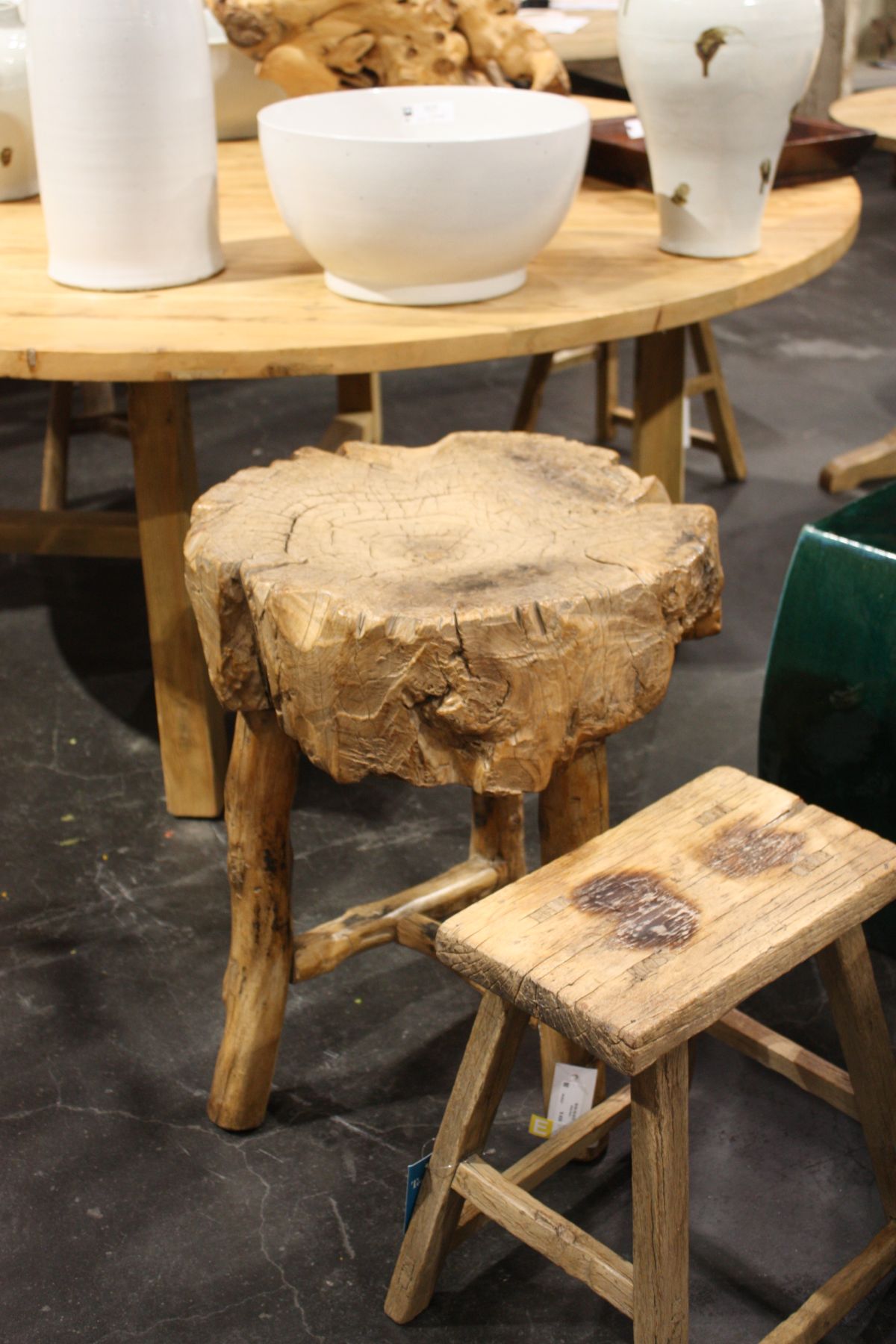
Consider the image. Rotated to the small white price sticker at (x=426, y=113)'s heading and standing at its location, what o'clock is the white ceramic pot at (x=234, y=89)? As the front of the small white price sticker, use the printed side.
The white ceramic pot is roughly at 5 o'clock from the small white price sticker.

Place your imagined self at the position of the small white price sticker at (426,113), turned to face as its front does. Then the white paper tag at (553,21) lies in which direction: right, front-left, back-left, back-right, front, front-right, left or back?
back

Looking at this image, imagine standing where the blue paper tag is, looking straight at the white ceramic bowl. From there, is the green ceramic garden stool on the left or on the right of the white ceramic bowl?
right

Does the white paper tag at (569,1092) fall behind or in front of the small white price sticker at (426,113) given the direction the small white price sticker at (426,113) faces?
in front

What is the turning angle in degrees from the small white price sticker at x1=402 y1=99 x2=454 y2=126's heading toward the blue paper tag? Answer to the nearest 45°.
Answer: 0° — it already faces it

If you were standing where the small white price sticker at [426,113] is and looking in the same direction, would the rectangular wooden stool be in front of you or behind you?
in front

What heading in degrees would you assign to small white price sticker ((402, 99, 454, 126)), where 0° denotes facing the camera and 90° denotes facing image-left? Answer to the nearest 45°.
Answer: approximately 0°
